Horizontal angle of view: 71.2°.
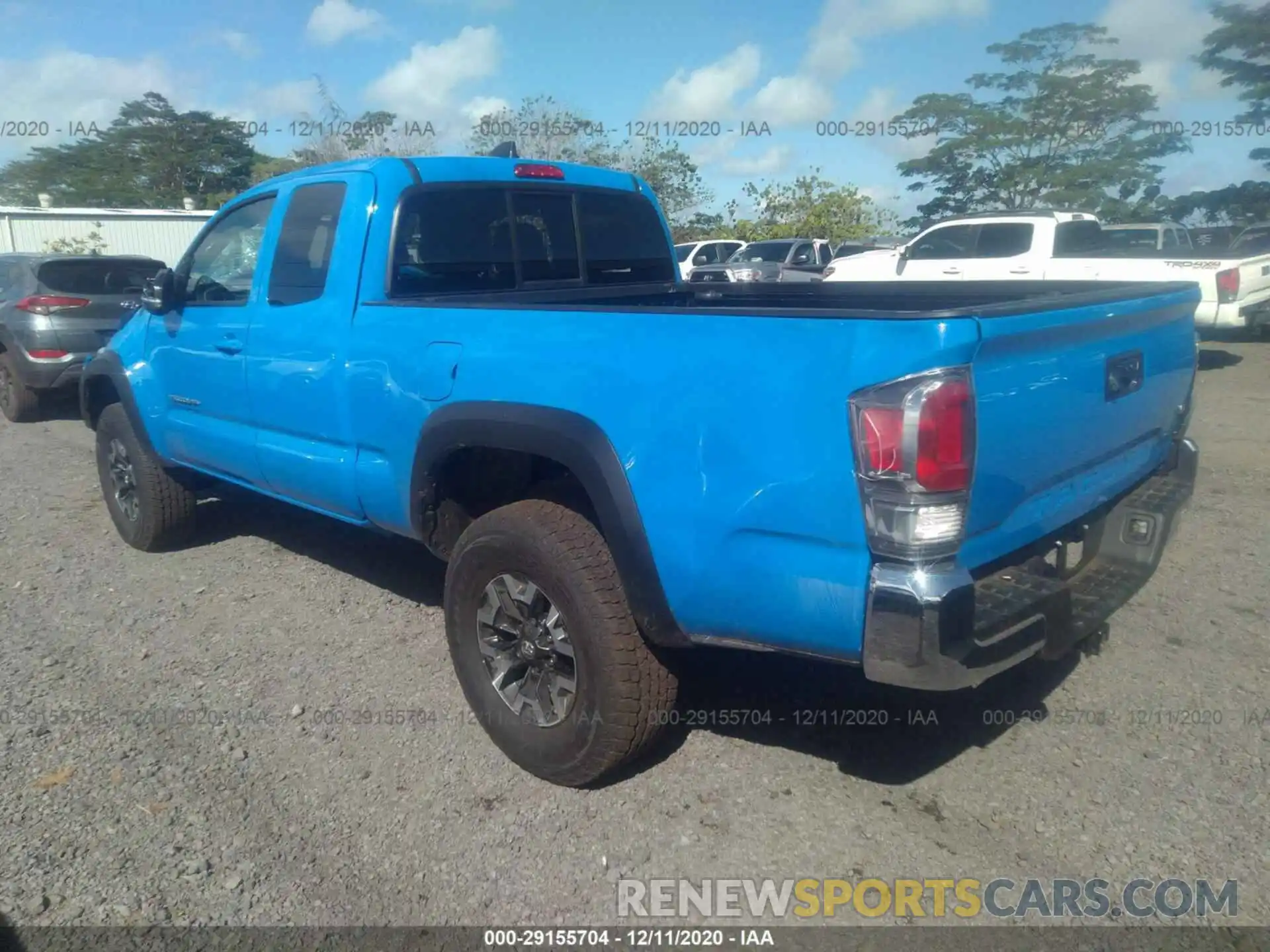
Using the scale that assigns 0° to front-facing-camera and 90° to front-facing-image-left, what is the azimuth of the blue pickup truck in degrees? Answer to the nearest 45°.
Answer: approximately 135°

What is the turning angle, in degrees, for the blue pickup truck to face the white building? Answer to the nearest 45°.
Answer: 0° — it already faces it

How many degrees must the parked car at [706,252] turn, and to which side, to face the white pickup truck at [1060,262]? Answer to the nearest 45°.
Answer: approximately 90° to its left

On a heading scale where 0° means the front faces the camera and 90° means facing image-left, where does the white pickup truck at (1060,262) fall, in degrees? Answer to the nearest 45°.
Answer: approximately 135°

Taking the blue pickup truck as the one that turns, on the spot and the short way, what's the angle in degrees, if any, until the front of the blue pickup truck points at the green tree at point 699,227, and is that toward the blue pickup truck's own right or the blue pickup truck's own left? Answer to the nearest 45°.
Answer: approximately 45° to the blue pickup truck's own right

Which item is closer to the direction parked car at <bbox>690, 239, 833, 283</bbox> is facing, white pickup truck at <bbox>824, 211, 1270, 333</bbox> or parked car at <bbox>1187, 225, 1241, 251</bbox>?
the white pickup truck

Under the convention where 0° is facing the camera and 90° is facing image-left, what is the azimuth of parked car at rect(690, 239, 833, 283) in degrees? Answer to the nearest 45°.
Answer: approximately 45°

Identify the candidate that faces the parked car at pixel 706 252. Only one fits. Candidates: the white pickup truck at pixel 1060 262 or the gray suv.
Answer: the white pickup truck

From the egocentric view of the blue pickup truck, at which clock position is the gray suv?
The gray suv is roughly at 12 o'clock from the blue pickup truck.

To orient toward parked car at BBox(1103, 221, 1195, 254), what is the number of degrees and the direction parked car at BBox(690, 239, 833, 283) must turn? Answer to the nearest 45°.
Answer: approximately 90° to its left
